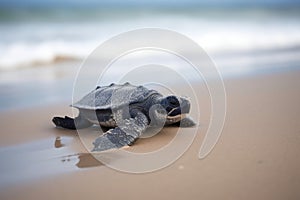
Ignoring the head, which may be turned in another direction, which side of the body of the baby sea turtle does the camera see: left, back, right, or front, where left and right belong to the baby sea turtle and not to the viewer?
right
